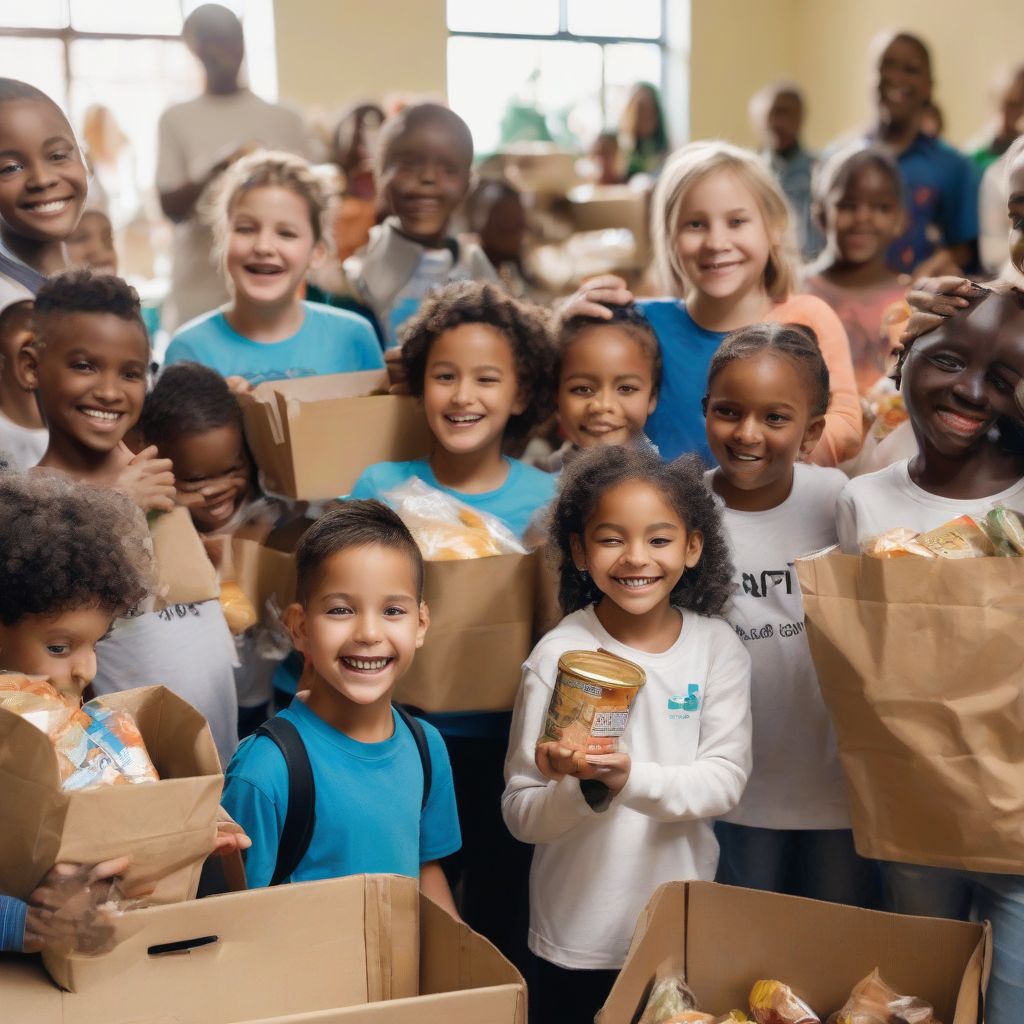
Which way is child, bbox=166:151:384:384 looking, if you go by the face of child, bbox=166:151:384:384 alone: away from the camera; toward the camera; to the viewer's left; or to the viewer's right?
toward the camera

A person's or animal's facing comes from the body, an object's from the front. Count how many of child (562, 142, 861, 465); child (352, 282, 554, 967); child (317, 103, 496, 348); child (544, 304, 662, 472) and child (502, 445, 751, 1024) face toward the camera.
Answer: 5

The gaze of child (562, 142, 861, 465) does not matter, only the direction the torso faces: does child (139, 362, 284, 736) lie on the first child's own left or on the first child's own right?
on the first child's own right

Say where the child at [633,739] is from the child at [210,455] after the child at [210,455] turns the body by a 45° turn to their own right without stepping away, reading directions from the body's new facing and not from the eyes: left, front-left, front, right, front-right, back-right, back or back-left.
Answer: left

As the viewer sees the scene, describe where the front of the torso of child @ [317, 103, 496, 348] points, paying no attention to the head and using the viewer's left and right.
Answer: facing the viewer

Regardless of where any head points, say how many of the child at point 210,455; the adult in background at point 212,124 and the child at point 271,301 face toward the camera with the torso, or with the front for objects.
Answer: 3

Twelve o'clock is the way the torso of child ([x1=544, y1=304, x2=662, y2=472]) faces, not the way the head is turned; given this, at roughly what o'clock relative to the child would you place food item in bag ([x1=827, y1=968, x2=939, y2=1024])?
The food item in bag is roughly at 11 o'clock from the child.

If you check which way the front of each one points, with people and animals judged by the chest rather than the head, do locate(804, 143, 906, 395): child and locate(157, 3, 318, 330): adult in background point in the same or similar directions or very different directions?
same or similar directions

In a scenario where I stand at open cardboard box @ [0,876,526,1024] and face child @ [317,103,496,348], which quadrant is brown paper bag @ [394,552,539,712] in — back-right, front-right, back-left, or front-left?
front-right

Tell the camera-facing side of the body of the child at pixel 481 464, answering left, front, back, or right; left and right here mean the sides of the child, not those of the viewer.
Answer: front

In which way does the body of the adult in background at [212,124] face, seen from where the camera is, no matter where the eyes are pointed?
toward the camera

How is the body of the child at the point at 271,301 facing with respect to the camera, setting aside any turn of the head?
toward the camera

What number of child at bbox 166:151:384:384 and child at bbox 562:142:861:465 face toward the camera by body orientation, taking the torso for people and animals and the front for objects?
2

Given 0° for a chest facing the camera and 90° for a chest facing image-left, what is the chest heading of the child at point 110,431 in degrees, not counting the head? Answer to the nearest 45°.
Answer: approximately 315°

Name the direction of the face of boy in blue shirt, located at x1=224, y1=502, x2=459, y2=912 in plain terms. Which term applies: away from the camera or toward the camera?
toward the camera
